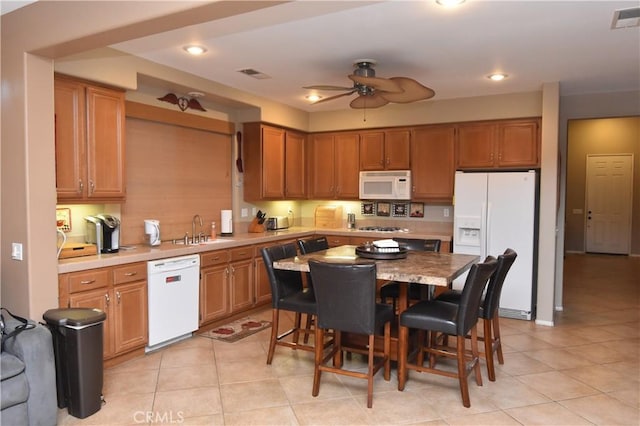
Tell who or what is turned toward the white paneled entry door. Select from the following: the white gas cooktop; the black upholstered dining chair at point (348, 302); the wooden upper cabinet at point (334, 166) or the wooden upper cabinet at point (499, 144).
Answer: the black upholstered dining chair

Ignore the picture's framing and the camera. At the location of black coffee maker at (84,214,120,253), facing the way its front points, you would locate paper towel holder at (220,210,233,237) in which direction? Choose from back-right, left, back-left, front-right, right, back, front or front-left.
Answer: left

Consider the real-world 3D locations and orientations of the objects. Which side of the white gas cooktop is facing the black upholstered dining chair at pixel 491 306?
front

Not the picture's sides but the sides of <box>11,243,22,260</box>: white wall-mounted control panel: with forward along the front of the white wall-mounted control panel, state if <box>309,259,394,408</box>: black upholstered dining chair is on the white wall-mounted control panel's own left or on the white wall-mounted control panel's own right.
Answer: on the white wall-mounted control panel's own left

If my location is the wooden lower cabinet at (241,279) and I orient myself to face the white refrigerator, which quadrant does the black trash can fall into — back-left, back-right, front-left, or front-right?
back-right

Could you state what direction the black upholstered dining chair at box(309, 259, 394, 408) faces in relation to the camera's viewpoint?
facing away from the viewer and to the right of the viewer

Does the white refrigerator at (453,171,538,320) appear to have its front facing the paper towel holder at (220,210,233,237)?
no

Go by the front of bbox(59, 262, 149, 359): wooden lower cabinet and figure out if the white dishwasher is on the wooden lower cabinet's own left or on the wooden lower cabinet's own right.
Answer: on the wooden lower cabinet's own left

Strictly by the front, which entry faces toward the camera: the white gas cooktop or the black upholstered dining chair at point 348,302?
the white gas cooktop

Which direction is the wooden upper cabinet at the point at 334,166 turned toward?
toward the camera

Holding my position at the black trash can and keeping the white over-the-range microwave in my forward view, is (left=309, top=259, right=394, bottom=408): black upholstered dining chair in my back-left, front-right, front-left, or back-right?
front-right

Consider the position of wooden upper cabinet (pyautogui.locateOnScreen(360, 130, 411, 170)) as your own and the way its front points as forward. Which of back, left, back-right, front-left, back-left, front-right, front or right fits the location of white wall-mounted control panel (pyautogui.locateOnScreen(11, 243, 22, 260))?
front-right

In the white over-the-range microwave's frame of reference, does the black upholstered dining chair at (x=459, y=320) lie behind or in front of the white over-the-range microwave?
in front

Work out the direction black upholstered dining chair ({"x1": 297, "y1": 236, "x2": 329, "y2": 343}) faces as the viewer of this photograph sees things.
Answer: facing the viewer and to the right of the viewer

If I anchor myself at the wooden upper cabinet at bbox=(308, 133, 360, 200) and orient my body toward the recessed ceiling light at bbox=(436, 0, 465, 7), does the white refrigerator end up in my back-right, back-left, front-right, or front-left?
front-left

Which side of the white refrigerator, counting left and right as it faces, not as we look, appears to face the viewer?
front

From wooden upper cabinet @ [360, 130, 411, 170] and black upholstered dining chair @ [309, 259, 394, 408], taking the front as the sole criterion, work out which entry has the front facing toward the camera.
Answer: the wooden upper cabinet

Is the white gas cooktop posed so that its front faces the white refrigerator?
no

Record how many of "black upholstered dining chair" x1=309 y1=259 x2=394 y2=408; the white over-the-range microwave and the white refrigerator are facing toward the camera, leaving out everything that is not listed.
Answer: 2
